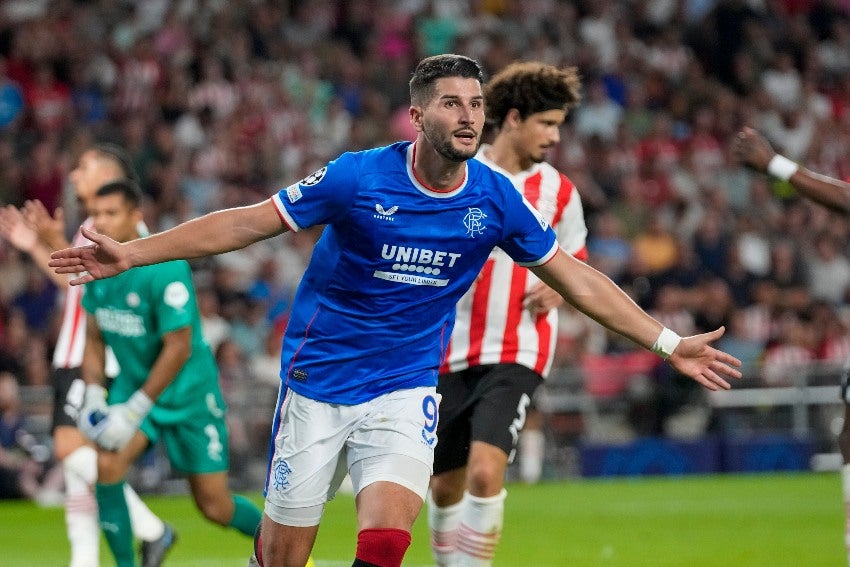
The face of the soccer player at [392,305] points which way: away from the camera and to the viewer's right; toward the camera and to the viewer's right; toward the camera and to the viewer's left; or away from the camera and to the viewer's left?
toward the camera and to the viewer's right

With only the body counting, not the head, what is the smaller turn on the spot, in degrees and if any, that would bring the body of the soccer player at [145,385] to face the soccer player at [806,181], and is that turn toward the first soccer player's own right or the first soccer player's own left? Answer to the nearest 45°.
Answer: approximately 90° to the first soccer player's own left

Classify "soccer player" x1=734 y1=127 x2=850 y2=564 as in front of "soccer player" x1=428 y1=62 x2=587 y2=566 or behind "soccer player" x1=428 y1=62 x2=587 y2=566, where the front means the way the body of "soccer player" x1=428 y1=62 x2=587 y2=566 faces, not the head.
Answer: in front

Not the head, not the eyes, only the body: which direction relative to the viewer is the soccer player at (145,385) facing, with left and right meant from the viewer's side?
facing the viewer and to the left of the viewer

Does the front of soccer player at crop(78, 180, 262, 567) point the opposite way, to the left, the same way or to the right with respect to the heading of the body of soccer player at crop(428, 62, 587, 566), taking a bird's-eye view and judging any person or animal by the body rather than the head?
to the right

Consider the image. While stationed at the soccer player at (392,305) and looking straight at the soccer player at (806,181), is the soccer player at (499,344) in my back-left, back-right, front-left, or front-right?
front-left

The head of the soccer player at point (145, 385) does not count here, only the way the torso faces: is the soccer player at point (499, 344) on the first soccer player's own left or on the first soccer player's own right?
on the first soccer player's own left

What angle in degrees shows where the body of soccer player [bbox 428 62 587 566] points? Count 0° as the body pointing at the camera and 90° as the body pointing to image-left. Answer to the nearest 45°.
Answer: approximately 315°
